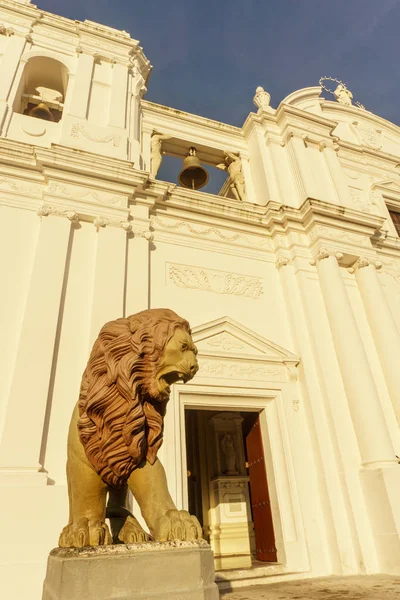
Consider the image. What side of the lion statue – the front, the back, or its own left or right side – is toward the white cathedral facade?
left

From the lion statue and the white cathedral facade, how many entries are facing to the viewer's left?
0

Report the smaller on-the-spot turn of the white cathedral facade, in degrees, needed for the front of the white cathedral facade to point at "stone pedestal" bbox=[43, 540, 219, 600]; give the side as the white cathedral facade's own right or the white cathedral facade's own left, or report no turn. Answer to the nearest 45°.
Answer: approximately 45° to the white cathedral facade's own right
